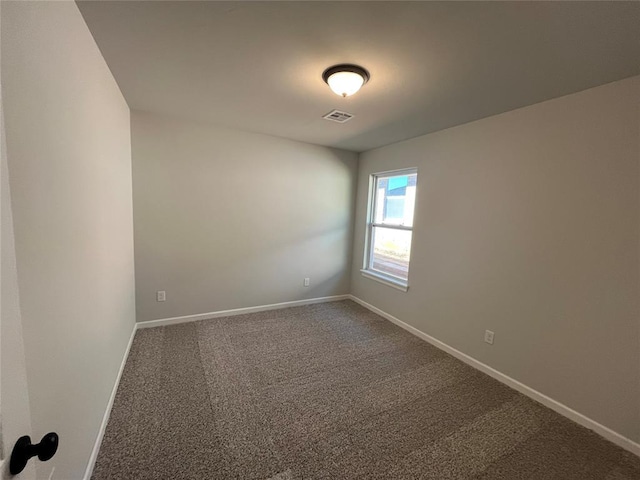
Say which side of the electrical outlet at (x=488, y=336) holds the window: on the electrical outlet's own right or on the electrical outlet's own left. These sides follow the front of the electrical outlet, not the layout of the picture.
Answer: on the electrical outlet's own right

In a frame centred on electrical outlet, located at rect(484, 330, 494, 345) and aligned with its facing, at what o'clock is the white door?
The white door is roughly at 11 o'clock from the electrical outlet.

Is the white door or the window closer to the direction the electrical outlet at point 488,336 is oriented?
the white door
